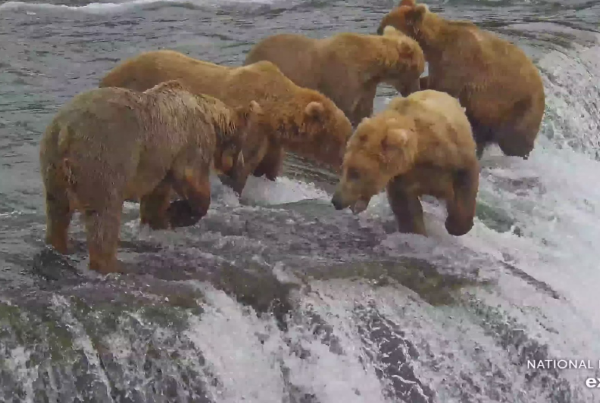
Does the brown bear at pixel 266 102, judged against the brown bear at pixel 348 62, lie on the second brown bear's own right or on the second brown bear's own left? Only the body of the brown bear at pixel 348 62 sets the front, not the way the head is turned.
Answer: on the second brown bear's own right

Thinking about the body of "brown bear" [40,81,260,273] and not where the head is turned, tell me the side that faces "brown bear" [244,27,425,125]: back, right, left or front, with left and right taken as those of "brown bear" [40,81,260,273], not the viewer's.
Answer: front

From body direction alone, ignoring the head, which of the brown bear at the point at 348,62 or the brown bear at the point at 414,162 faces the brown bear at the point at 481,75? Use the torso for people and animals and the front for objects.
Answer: the brown bear at the point at 348,62

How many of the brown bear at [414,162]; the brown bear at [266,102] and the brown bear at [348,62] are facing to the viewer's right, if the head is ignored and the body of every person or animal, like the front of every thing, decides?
2

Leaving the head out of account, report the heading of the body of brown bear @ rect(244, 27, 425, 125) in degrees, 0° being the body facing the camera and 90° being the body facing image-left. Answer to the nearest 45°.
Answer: approximately 270°

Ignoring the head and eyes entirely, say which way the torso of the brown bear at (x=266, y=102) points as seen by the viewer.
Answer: to the viewer's right

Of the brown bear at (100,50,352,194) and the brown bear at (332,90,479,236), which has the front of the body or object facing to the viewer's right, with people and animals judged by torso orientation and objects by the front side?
the brown bear at (100,50,352,194)

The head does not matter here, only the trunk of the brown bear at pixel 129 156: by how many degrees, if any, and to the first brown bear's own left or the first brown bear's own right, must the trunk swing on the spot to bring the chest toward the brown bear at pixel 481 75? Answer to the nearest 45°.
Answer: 0° — it already faces it

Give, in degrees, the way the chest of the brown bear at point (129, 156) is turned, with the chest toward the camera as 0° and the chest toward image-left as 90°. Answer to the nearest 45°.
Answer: approximately 225°

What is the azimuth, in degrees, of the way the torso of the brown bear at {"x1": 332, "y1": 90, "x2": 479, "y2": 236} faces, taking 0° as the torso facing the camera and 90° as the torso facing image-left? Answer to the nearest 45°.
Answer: approximately 45°

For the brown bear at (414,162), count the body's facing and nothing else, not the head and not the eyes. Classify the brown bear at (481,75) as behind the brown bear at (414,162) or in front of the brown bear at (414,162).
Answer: behind
